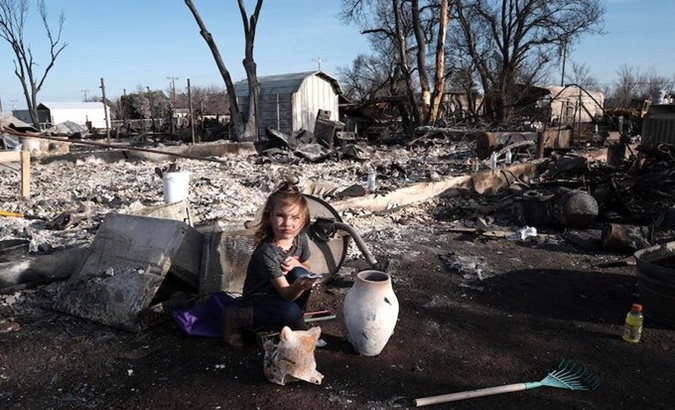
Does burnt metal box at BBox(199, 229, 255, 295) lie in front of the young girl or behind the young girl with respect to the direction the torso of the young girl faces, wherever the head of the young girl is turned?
behind

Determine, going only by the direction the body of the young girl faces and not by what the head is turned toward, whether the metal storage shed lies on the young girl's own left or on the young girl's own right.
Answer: on the young girl's own left

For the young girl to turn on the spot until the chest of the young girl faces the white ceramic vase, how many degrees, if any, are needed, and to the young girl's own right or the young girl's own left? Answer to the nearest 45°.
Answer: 0° — they already face it

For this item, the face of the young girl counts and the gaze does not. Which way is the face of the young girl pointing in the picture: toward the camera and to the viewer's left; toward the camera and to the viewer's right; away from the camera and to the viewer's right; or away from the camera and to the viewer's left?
toward the camera and to the viewer's right

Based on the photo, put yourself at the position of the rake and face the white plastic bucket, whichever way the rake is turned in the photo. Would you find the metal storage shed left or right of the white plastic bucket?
right

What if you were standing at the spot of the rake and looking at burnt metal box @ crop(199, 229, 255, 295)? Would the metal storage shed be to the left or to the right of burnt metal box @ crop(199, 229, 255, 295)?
right

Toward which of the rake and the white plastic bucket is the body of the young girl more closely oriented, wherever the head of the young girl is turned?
the rake

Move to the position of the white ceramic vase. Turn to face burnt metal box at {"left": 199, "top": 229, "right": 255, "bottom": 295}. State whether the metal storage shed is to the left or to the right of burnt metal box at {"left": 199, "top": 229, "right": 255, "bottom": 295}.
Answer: right

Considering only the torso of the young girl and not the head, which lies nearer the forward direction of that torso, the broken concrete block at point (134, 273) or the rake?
the rake

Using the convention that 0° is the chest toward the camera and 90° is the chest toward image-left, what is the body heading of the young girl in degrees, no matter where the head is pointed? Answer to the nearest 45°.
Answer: approximately 315°

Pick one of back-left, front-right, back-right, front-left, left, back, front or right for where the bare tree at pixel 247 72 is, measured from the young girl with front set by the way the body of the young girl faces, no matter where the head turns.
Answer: back-left
